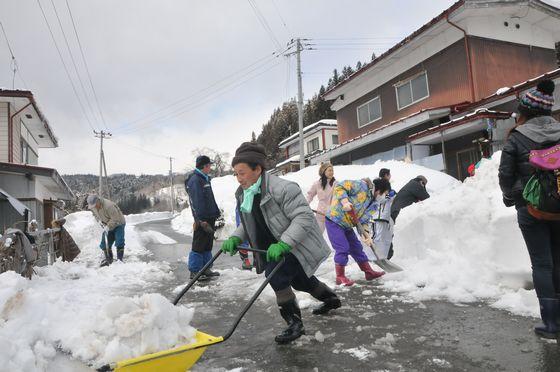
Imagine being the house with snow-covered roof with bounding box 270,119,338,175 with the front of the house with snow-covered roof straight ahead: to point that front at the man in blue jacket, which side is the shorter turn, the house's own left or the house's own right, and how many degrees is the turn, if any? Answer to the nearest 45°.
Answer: approximately 45° to the house's own left

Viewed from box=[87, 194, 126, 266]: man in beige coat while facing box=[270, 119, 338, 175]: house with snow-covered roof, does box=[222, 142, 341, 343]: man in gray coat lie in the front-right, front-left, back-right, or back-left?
back-right

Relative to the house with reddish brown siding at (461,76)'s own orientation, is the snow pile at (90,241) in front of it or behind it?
in front

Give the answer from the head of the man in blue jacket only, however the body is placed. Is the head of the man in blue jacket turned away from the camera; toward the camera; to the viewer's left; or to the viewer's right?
to the viewer's right

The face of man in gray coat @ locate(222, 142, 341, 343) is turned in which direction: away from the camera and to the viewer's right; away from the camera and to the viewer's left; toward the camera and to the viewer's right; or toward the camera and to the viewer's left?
toward the camera and to the viewer's left

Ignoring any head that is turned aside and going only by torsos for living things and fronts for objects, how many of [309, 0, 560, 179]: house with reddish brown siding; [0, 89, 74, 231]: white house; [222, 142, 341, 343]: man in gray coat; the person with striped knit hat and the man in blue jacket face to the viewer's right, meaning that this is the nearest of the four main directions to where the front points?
2

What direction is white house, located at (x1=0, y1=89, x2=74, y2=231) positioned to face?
to the viewer's right

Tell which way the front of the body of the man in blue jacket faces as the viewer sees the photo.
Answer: to the viewer's right

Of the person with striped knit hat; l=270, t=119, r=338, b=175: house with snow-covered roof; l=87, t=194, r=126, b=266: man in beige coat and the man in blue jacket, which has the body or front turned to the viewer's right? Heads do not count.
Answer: the man in blue jacket

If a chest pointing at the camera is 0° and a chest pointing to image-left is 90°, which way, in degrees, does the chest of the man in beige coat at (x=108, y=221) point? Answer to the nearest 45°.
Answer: approximately 45°

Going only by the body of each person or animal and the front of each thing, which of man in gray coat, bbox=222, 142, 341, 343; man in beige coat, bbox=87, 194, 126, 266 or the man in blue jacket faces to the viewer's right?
the man in blue jacket

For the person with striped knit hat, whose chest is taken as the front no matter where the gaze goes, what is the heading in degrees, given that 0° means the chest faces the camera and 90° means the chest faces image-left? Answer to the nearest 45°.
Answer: approximately 135°

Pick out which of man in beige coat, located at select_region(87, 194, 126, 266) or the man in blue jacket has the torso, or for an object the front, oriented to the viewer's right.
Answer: the man in blue jacket

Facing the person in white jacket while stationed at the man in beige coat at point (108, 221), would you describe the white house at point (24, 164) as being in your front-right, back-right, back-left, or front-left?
back-left

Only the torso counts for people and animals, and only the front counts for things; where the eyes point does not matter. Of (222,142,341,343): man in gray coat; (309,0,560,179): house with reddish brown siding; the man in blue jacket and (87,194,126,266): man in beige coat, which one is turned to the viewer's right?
the man in blue jacket

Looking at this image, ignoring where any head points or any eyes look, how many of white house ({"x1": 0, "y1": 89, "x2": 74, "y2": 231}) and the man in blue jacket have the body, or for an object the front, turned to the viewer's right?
2
